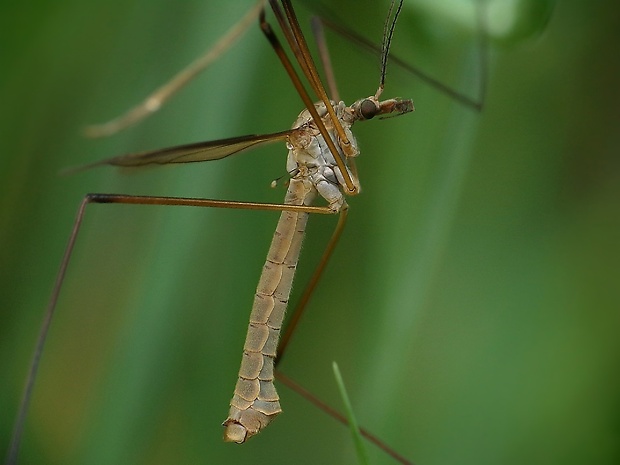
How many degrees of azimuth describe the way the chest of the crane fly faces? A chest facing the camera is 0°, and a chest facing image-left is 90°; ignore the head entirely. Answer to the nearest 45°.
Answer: approximately 270°
